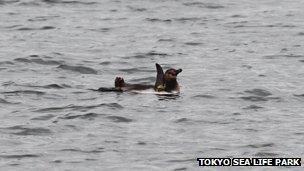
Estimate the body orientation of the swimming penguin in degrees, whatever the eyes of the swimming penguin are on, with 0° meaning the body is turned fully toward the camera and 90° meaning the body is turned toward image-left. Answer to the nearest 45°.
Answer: approximately 270°
